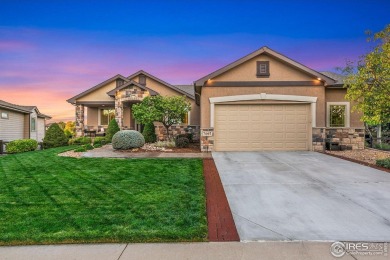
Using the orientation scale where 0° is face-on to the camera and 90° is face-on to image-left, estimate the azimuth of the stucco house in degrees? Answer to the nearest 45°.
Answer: approximately 0°

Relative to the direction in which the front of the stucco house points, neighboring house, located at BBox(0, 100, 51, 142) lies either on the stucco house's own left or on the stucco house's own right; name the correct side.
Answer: on the stucco house's own right

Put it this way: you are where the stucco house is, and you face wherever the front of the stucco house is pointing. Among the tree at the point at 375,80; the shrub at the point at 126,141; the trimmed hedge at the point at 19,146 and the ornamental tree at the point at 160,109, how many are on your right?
3

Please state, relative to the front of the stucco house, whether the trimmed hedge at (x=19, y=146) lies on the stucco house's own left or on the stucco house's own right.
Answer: on the stucco house's own right

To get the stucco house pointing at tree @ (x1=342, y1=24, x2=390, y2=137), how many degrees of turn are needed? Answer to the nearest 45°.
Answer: approximately 45° to its left

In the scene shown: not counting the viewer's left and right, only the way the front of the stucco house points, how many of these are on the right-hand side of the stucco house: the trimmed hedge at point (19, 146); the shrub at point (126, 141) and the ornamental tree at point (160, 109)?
3

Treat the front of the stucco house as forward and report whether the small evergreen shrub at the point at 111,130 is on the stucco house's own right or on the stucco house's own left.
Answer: on the stucco house's own right
